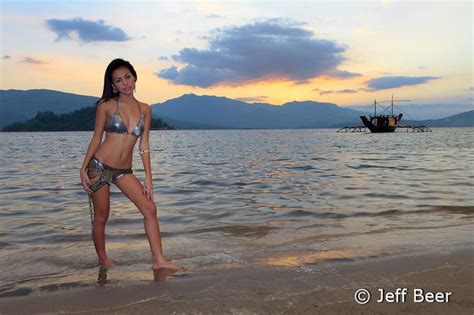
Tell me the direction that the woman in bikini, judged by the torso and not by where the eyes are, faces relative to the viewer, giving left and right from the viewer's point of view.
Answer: facing the viewer and to the right of the viewer
